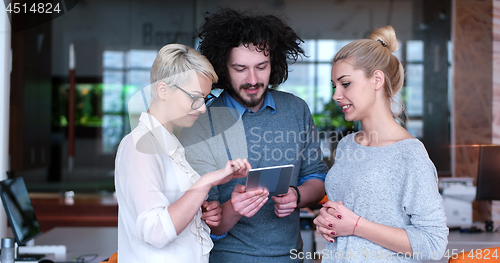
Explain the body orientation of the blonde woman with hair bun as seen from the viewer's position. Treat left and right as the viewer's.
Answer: facing the viewer and to the left of the viewer

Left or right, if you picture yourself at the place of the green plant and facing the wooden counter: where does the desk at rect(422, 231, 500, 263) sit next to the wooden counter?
left

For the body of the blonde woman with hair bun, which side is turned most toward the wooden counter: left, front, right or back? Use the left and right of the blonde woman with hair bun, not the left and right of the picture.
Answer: right

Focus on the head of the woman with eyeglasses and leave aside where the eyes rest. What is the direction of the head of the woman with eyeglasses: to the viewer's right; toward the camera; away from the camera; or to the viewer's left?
to the viewer's right

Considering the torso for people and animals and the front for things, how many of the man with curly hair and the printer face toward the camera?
2

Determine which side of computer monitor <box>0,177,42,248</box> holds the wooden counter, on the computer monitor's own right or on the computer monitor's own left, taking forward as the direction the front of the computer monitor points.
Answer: on the computer monitor's own left

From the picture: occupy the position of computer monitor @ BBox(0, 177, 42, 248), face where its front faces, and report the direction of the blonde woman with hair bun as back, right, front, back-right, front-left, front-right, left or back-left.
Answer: front

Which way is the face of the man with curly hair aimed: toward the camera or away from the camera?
toward the camera

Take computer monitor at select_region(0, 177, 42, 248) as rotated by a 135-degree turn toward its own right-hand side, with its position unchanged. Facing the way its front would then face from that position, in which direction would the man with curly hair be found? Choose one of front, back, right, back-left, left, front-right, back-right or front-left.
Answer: back-left

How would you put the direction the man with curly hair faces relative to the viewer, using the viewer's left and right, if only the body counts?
facing the viewer

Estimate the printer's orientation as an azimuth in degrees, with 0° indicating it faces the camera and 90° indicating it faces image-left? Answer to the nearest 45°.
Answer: approximately 0°

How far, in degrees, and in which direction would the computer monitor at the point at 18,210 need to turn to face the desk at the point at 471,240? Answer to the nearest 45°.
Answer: approximately 45° to its left

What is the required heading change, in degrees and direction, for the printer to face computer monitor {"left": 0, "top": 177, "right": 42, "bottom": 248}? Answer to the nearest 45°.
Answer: approximately 45° to its right

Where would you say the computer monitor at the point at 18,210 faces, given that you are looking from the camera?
facing the viewer and to the right of the viewer
